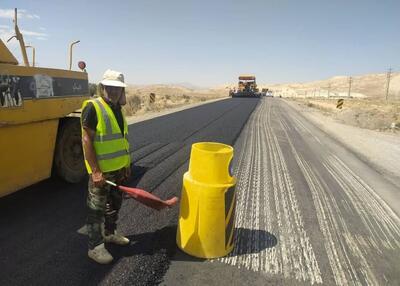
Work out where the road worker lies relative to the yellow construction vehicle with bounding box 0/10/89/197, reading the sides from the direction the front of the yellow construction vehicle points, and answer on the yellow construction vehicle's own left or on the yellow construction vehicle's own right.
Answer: on the yellow construction vehicle's own right

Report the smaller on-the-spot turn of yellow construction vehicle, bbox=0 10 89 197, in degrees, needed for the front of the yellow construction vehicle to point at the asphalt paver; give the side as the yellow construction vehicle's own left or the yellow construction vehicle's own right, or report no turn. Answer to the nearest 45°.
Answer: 0° — it already faces it

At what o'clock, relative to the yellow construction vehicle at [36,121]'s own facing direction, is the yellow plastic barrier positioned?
The yellow plastic barrier is roughly at 3 o'clock from the yellow construction vehicle.

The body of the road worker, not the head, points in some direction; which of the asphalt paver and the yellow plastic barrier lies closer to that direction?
the yellow plastic barrier

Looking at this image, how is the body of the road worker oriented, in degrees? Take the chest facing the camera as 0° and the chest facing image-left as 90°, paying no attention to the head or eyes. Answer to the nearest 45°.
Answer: approximately 315°

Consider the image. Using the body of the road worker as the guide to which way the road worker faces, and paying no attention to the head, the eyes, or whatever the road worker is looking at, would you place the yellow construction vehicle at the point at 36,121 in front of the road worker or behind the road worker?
behind

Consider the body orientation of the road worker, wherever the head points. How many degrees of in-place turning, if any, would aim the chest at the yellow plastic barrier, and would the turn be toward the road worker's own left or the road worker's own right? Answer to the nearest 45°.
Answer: approximately 45° to the road worker's own left
